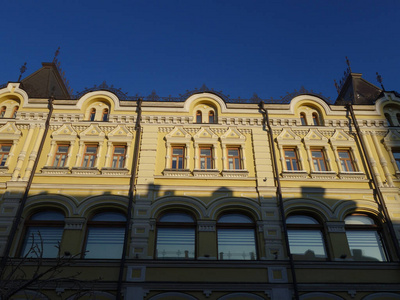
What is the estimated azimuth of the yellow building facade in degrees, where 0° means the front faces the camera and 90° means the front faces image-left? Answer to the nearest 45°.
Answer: approximately 0°
